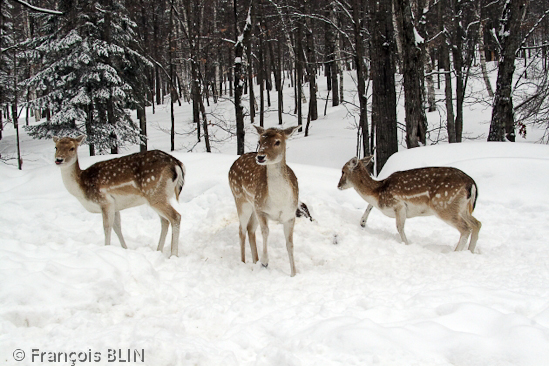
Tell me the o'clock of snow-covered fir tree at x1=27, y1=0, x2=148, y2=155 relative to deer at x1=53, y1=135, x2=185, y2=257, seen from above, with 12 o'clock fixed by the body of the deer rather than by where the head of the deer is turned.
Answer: The snow-covered fir tree is roughly at 3 o'clock from the deer.

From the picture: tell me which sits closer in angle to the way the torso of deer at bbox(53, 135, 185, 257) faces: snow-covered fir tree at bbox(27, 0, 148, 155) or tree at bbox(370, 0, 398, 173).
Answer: the snow-covered fir tree

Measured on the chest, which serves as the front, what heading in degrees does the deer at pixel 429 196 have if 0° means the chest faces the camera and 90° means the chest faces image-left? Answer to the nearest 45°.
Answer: approximately 90°

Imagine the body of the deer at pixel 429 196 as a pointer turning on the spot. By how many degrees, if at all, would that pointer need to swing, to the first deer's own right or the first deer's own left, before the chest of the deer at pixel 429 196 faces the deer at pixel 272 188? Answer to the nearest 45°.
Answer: approximately 45° to the first deer's own left

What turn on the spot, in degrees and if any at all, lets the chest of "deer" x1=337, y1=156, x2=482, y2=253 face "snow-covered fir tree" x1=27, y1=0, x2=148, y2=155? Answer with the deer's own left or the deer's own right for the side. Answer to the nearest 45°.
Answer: approximately 45° to the deer's own right

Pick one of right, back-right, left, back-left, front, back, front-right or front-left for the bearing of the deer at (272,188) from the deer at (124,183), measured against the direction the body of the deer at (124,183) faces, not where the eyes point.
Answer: back-left

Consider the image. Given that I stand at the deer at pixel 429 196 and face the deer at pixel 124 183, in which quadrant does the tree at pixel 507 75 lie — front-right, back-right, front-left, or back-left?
back-right

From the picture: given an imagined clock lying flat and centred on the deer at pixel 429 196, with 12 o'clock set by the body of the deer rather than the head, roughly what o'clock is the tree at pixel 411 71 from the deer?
The tree is roughly at 3 o'clock from the deer.

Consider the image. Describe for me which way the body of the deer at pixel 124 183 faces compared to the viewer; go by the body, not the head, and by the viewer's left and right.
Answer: facing to the left of the viewer

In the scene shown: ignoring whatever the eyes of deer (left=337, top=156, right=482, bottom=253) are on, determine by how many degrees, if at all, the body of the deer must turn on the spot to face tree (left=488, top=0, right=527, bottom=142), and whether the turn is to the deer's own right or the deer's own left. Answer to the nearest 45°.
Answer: approximately 90° to the deer's own right

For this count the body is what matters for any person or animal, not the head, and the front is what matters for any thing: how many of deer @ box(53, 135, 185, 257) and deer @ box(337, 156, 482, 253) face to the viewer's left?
2
